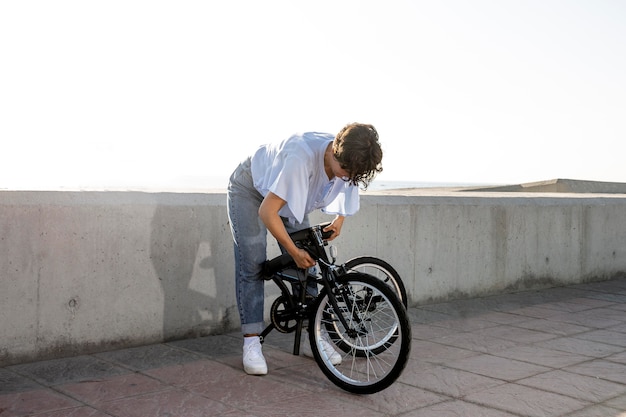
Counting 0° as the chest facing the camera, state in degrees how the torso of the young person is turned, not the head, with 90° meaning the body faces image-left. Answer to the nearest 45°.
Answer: approximately 315°
